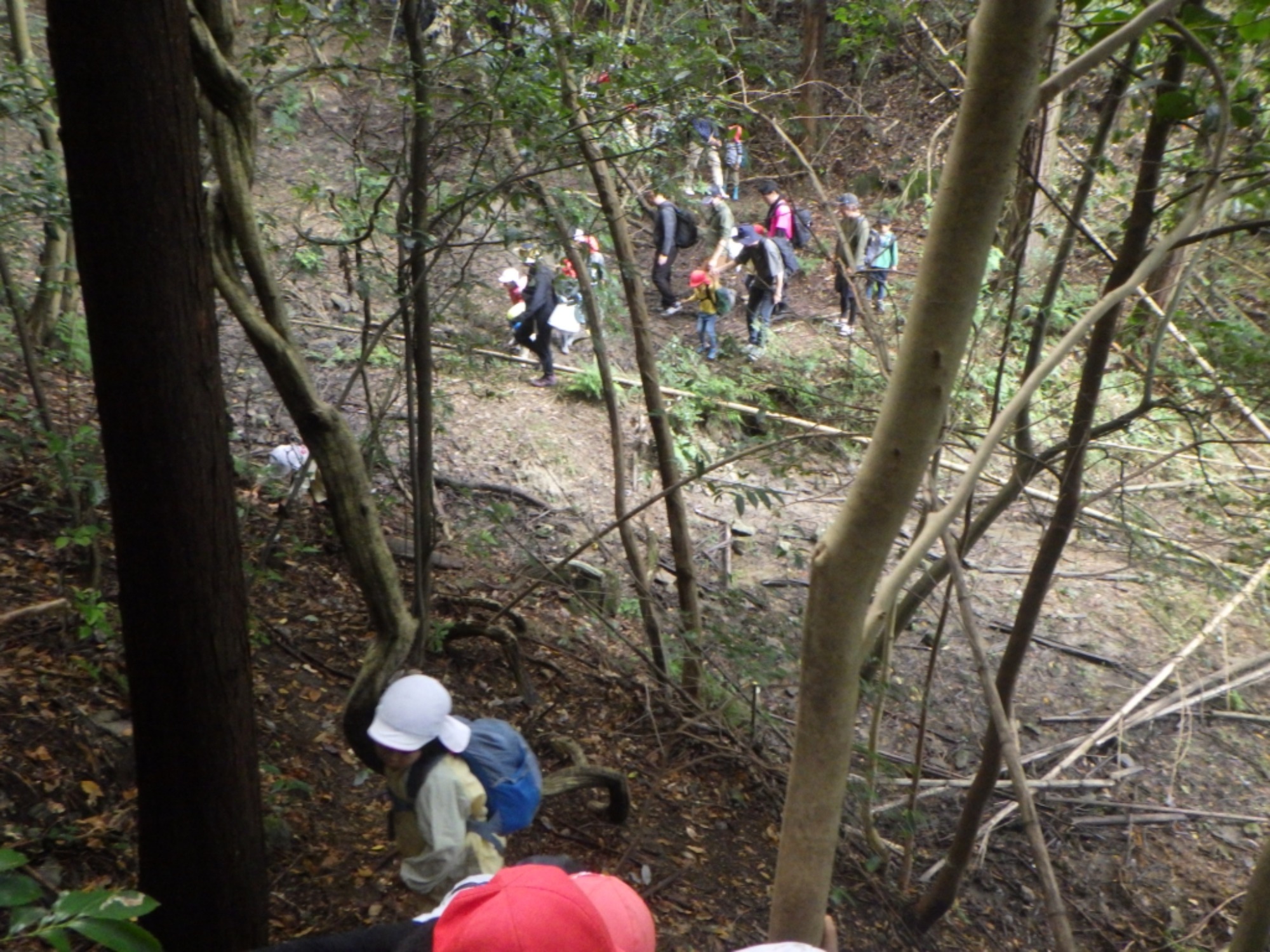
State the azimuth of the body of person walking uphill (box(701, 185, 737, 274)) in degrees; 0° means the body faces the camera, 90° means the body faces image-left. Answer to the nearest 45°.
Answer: approximately 90°

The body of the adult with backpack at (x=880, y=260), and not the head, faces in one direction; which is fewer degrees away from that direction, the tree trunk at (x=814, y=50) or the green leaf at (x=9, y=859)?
the green leaf

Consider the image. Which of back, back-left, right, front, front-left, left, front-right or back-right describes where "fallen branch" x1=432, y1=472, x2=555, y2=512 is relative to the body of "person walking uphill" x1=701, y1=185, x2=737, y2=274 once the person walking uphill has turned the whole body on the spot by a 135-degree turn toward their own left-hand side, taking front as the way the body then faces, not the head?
right

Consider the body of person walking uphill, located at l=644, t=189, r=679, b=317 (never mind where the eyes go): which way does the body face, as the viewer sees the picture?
to the viewer's left

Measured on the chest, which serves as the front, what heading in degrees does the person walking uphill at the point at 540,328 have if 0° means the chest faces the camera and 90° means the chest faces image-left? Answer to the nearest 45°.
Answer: approximately 90°

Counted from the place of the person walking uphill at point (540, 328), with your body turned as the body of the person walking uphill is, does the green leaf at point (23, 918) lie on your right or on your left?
on your left

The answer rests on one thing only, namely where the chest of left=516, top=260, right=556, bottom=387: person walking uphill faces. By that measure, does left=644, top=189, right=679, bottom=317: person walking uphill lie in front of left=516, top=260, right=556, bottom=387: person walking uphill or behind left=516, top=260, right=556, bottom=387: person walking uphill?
behind

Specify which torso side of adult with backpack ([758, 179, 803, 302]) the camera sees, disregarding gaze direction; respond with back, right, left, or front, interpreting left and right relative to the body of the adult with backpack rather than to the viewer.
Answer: left

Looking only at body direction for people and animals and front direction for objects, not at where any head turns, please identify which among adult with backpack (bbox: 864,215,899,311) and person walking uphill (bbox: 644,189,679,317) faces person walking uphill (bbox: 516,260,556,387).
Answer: person walking uphill (bbox: 644,189,679,317)
